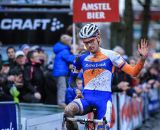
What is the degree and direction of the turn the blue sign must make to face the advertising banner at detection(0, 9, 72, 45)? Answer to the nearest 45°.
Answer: approximately 180°

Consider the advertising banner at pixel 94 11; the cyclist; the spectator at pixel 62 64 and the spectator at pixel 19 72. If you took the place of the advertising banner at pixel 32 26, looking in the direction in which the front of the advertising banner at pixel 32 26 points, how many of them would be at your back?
0

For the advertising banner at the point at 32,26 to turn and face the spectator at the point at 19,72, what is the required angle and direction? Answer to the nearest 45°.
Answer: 0° — it already faces them

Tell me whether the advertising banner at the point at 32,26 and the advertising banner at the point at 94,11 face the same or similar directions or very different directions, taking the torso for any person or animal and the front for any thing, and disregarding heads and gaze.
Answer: same or similar directions

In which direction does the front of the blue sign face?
toward the camera

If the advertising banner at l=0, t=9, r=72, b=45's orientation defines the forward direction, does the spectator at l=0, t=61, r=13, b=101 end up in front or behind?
in front

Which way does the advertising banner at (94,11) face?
toward the camera

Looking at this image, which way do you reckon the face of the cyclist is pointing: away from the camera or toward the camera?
toward the camera

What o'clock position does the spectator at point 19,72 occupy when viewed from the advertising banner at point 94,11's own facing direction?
The spectator is roughly at 2 o'clock from the advertising banner.

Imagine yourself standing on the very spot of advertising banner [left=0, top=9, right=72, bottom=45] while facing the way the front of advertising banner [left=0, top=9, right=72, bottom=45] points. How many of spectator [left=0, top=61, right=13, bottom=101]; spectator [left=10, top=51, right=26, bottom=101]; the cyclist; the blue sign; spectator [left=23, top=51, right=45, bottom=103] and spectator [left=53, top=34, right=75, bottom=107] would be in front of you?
6

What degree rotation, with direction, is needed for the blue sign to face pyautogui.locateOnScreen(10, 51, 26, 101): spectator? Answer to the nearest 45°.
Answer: approximately 180°

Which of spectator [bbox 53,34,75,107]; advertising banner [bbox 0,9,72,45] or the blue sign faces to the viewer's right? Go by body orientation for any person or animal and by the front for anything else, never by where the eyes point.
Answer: the spectator

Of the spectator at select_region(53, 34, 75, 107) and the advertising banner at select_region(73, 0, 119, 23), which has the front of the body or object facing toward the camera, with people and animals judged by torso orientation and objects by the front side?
the advertising banner

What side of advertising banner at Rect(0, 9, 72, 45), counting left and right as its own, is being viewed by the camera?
front

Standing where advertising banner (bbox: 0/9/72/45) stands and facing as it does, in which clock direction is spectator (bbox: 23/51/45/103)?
The spectator is roughly at 12 o'clock from the advertising banner.

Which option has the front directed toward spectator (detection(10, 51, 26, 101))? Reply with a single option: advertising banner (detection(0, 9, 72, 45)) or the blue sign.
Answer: the advertising banner
